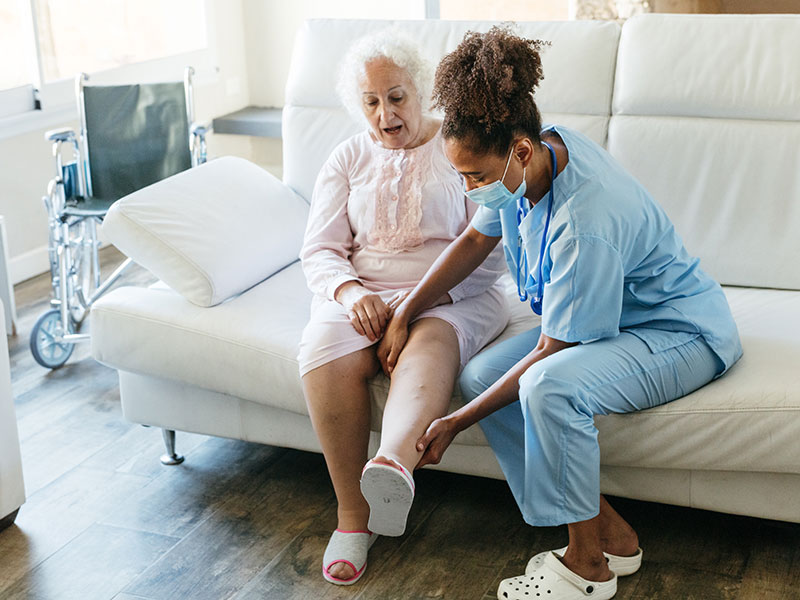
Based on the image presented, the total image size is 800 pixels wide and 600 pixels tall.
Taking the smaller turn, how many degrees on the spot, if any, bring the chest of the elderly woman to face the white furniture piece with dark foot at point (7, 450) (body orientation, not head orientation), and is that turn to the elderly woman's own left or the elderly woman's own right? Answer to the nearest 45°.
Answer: approximately 90° to the elderly woman's own right

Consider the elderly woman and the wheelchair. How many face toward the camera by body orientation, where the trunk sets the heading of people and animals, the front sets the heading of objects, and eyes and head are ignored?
2

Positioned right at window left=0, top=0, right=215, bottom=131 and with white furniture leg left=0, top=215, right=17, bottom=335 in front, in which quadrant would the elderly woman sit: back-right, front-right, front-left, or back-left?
front-left

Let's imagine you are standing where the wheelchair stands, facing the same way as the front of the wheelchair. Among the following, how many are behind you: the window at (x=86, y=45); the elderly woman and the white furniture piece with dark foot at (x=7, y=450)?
1

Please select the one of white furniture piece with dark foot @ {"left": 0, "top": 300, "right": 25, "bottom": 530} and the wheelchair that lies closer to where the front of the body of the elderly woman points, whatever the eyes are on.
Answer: the white furniture piece with dark foot

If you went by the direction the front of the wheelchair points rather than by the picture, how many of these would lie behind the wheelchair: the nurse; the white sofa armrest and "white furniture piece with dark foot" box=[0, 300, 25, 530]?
0

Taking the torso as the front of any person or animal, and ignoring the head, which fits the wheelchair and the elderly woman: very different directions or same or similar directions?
same or similar directions

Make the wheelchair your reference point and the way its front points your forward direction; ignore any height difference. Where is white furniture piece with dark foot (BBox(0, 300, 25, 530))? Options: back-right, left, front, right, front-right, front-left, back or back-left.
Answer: front

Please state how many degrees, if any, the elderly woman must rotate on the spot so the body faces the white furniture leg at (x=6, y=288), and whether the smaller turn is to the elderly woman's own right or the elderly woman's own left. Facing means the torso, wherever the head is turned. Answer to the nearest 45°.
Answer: approximately 135° to the elderly woman's own right

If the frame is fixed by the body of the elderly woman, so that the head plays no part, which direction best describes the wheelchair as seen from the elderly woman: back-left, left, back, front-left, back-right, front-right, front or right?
back-right

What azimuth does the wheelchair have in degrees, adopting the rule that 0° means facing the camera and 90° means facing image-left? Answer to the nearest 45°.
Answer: approximately 0°

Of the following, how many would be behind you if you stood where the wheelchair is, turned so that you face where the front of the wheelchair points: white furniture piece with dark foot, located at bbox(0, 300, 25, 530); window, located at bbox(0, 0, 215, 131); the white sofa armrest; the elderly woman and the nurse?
1

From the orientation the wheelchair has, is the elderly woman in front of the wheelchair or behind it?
in front

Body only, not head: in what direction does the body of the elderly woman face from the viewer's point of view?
toward the camera

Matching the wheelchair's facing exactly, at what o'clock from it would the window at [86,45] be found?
The window is roughly at 6 o'clock from the wheelchair.

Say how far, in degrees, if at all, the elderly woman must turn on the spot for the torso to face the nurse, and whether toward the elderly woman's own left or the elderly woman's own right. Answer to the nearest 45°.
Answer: approximately 45° to the elderly woman's own left
